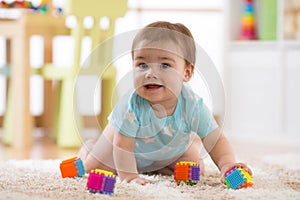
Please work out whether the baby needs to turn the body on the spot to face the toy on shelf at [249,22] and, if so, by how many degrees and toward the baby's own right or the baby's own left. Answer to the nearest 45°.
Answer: approximately 180°

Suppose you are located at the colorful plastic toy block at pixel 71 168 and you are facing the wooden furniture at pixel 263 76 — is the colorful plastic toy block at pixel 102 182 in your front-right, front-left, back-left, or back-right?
back-right

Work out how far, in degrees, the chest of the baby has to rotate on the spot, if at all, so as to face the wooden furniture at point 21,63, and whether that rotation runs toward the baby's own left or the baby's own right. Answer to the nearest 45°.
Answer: approximately 135° to the baby's own right

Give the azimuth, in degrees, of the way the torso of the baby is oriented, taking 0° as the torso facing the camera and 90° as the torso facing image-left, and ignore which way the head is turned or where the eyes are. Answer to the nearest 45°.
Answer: approximately 0°

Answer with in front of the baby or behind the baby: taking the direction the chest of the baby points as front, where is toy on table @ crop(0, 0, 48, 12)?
behind
